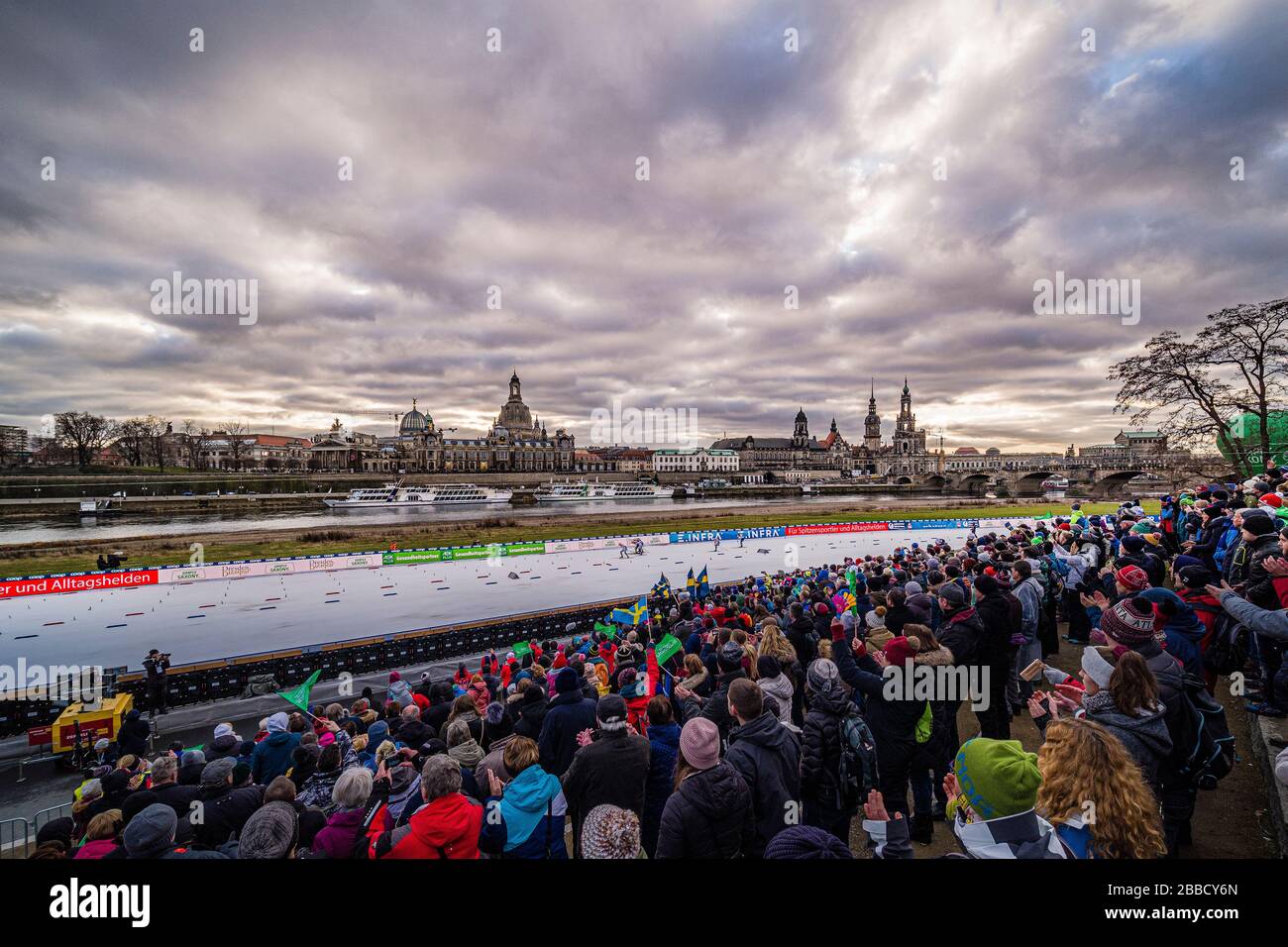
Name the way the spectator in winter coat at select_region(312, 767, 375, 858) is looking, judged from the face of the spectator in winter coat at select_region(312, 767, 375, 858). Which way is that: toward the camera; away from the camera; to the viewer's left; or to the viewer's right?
away from the camera

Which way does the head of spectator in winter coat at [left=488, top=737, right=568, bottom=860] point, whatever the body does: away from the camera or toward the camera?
away from the camera

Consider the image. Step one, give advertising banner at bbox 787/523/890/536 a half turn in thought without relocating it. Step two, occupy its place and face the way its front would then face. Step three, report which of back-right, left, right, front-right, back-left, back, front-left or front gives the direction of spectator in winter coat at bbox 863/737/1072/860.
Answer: back

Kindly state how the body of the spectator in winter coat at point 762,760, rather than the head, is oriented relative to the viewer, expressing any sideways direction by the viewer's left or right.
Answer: facing away from the viewer and to the left of the viewer

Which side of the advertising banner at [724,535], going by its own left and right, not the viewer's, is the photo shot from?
front

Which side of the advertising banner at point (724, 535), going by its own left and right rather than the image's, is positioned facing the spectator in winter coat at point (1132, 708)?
front

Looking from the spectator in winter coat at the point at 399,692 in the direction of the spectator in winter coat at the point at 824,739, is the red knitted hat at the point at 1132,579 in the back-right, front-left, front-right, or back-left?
front-left

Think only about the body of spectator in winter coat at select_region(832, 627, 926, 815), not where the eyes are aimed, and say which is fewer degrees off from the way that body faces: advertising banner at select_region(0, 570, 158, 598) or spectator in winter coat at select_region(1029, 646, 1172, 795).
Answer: the advertising banner

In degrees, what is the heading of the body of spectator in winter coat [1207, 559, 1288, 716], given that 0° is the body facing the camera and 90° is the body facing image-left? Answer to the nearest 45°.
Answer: approximately 90°

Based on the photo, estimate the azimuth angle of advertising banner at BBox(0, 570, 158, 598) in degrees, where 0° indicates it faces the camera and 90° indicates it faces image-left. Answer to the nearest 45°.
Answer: approximately 0°

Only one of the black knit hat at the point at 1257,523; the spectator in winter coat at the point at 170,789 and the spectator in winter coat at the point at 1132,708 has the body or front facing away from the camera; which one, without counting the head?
the spectator in winter coat at the point at 170,789

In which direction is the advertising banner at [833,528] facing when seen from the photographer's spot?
facing the viewer

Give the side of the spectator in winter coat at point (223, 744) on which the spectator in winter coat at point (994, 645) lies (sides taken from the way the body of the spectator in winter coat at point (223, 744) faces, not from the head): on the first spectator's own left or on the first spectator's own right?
on the first spectator's own right

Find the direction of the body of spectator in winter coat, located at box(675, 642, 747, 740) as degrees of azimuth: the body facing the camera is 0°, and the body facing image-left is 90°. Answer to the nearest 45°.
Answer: approximately 135°

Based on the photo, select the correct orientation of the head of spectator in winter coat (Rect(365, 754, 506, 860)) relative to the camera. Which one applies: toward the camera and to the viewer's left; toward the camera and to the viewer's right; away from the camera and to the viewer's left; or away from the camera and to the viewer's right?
away from the camera and to the viewer's left

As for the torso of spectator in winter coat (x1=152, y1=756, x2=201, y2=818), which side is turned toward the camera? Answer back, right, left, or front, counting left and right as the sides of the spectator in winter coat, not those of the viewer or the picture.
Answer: back
